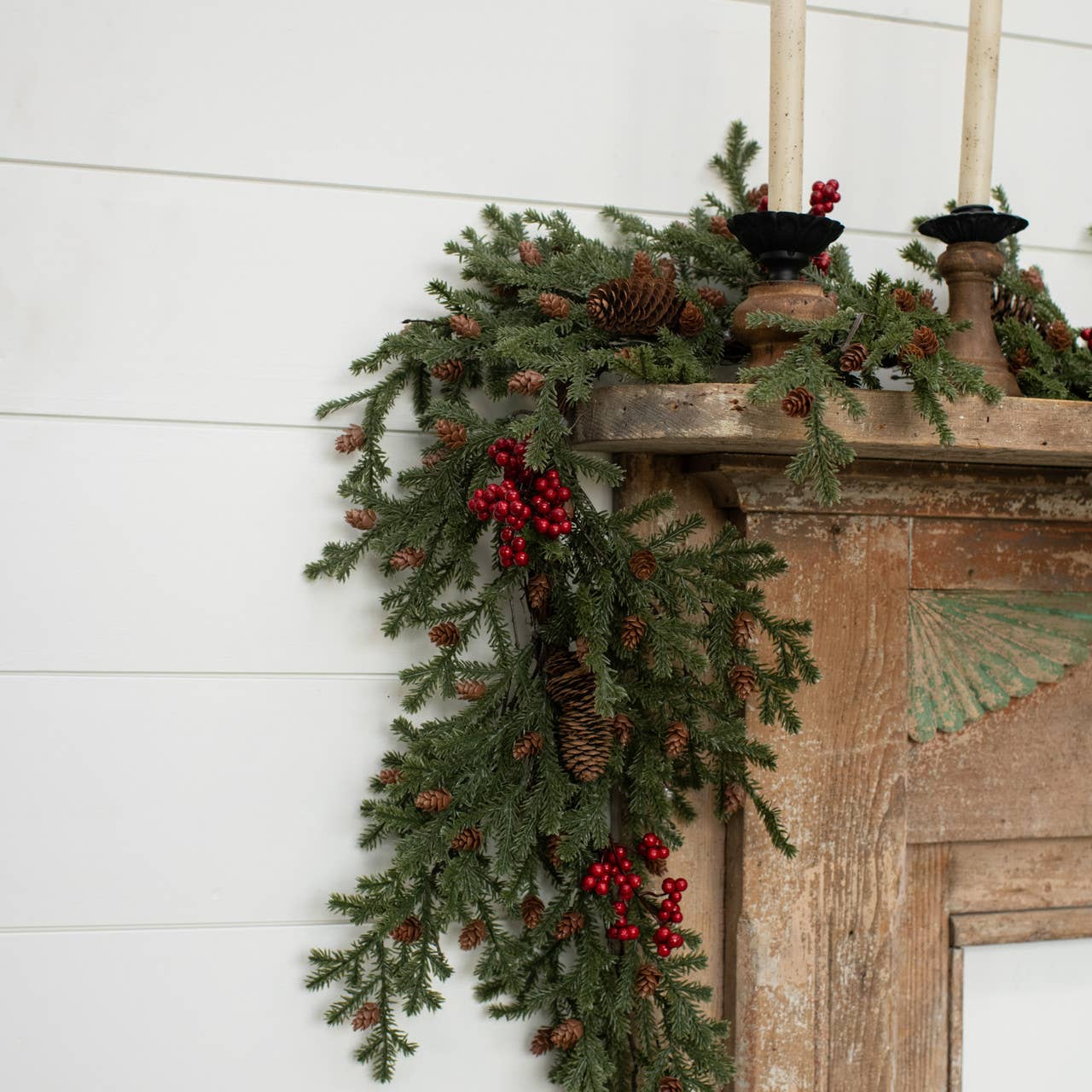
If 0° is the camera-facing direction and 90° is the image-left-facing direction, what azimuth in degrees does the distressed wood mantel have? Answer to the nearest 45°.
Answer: approximately 0°
